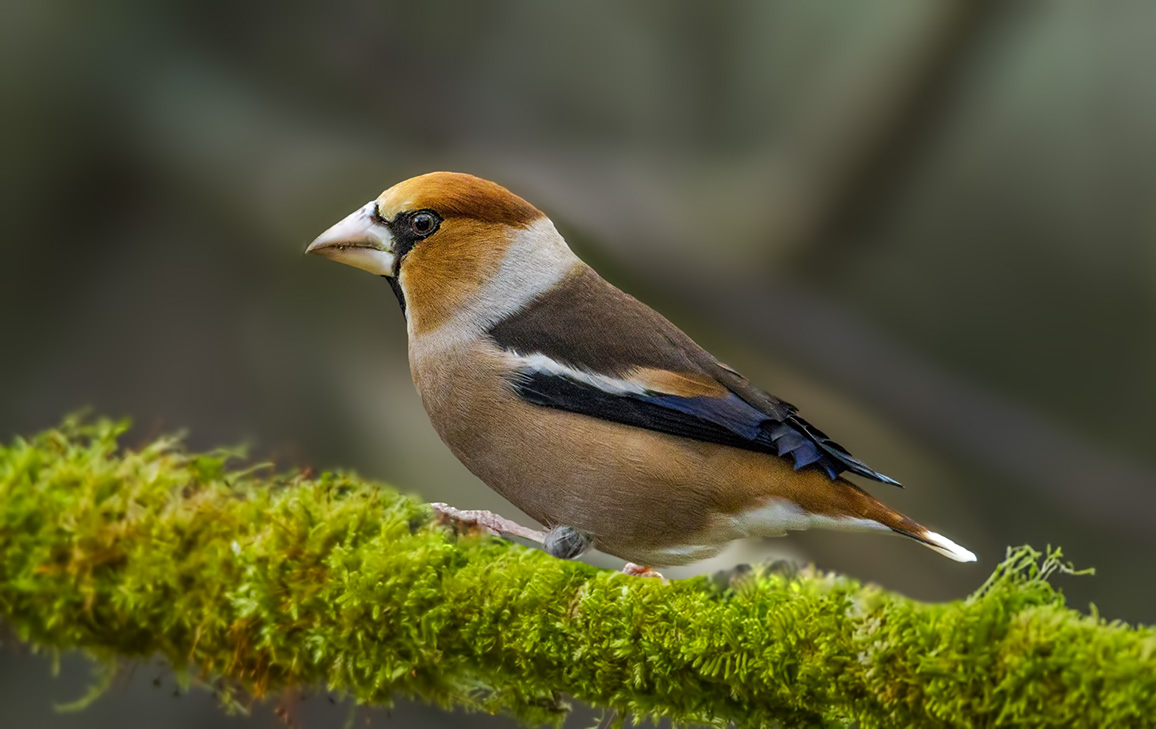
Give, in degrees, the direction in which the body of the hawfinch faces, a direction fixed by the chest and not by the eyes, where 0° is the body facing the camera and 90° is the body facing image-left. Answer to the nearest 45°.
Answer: approximately 90°
